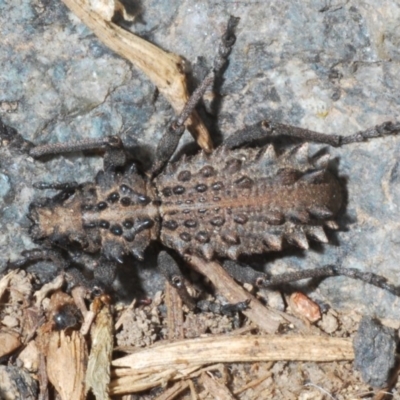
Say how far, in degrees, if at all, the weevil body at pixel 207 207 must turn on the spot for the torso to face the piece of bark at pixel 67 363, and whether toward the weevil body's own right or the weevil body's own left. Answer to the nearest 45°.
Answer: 0° — it already faces it

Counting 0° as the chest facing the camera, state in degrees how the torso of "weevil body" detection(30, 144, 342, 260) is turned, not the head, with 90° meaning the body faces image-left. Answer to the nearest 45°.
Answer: approximately 90°

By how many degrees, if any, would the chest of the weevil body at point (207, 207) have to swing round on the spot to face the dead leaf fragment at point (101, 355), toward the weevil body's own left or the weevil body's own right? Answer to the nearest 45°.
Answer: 0° — it already faces it
